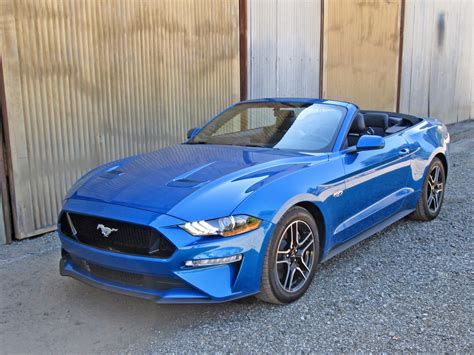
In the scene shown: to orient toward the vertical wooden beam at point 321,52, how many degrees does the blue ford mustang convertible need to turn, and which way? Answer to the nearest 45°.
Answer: approximately 135° to its right

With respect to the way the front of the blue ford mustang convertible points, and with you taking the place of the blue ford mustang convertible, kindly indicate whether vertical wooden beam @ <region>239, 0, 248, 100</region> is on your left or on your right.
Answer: on your right

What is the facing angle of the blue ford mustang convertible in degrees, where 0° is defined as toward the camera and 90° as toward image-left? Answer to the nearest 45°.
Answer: approximately 45°

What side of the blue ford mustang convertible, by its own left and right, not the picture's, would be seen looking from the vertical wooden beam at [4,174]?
right

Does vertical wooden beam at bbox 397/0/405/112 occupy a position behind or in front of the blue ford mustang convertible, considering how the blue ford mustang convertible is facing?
behind
